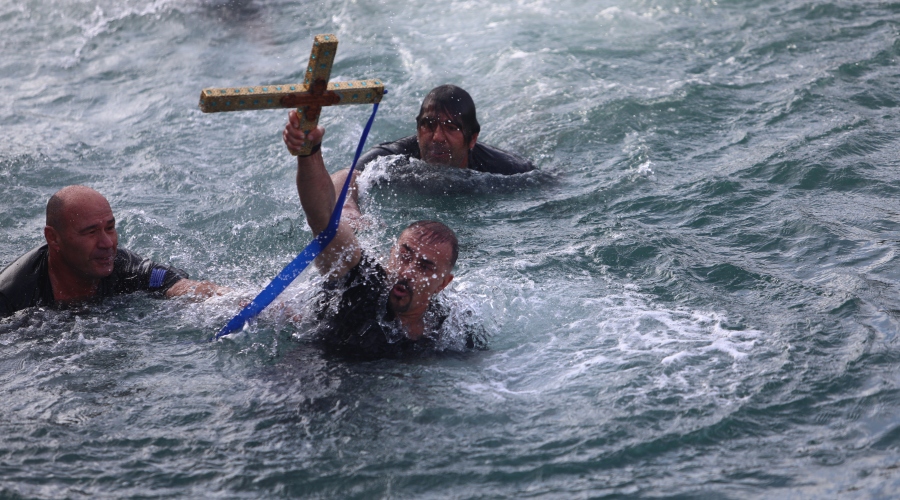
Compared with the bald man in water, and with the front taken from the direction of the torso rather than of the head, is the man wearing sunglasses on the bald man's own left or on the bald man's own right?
on the bald man's own left

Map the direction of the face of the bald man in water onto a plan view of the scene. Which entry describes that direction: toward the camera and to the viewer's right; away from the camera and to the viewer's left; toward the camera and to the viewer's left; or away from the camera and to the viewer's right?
toward the camera and to the viewer's right

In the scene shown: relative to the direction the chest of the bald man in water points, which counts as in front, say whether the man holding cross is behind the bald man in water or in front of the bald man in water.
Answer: in front

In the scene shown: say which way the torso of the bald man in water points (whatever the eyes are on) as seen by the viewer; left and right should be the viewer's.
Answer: facing the viewer and to the right of the viewer

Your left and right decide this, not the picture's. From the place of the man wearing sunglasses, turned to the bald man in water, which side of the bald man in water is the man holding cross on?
left

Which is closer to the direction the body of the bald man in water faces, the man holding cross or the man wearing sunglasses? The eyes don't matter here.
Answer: the man holding cross
